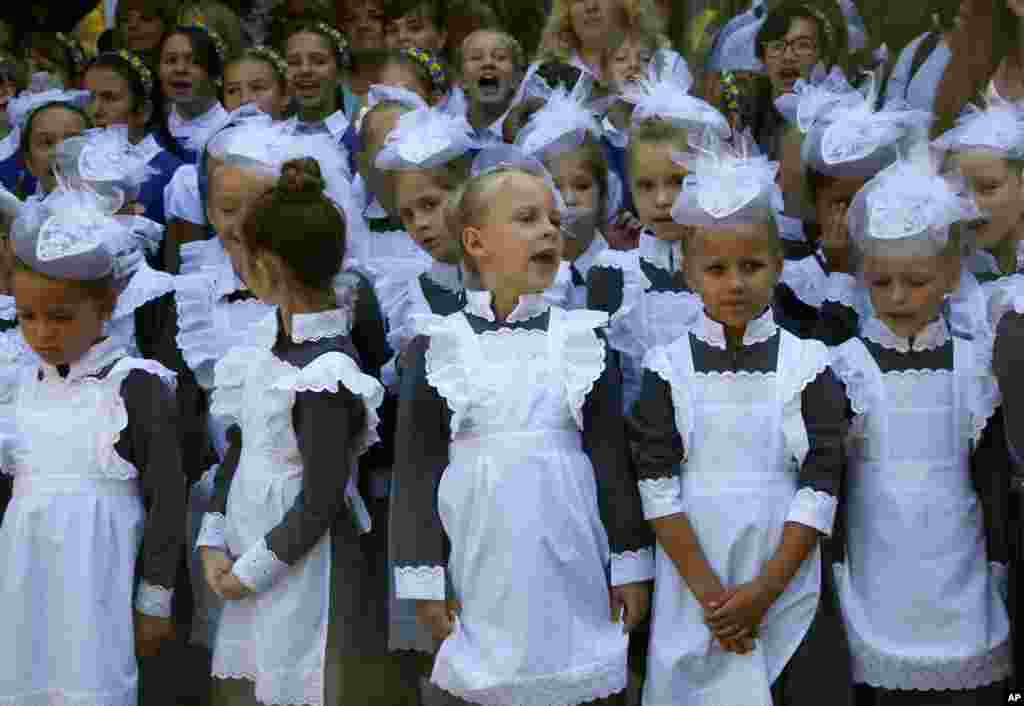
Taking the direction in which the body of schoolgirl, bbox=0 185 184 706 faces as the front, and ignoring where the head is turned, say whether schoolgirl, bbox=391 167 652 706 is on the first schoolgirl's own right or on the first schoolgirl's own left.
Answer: on the first schoolgirl's own left

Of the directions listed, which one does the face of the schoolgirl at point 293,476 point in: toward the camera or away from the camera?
away from the camera

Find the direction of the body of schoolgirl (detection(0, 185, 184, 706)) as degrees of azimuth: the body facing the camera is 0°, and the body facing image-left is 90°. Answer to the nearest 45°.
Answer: approximately 45°

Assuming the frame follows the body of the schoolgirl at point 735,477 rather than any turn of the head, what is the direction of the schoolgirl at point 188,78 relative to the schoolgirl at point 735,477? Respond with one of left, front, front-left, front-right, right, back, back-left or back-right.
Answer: back-right

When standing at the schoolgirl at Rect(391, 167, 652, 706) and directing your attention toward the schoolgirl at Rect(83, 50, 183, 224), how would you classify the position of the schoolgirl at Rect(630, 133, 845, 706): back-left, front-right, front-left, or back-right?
back-right

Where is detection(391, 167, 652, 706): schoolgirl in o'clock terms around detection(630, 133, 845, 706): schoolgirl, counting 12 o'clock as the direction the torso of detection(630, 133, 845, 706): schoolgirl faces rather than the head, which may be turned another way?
detection(391, 167, 652, 706): schoolgirl is roughly at 3 o'clock from detection(630, 133, 845, 706): schoolgirl.

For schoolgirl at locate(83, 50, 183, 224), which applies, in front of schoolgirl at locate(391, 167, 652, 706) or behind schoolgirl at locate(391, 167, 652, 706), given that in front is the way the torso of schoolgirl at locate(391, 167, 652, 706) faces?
behind

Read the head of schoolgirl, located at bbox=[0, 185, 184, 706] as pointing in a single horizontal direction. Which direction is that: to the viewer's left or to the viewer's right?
to the viewer's left

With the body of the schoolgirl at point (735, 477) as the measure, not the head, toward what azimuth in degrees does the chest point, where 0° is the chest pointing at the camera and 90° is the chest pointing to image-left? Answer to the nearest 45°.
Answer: approximately 0°
